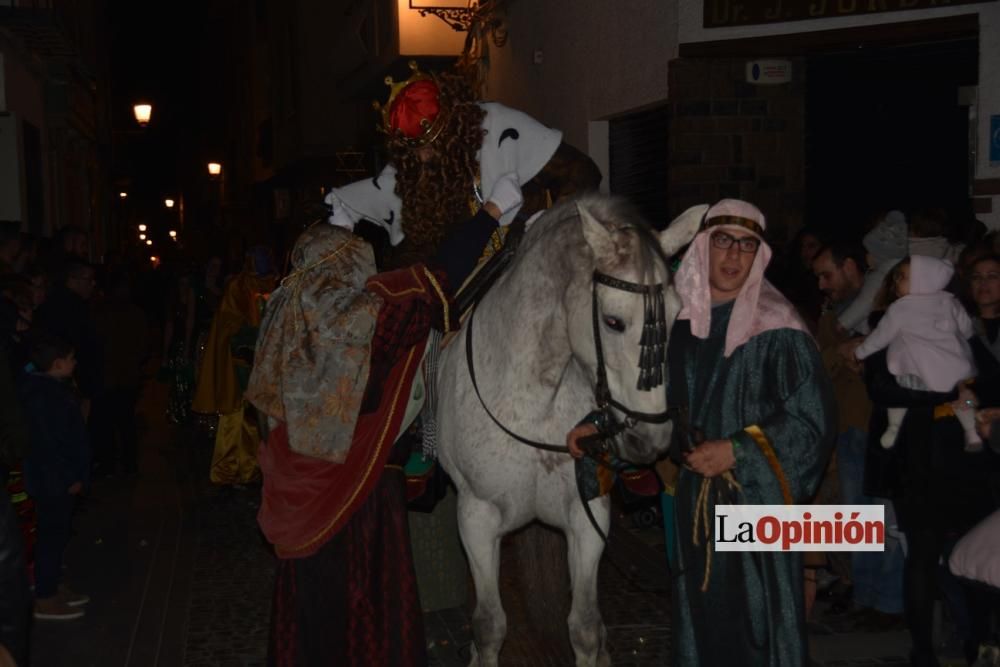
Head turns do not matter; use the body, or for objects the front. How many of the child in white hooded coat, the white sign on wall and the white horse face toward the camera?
2

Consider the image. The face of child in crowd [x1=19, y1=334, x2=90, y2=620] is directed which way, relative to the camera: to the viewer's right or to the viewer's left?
to the viewer's right

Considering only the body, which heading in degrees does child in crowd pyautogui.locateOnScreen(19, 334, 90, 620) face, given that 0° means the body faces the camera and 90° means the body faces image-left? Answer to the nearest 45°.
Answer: approximately 270°

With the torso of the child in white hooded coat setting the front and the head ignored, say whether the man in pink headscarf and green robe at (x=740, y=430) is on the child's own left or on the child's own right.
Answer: on the child's own left

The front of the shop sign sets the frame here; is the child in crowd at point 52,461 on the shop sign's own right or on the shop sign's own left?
on the shop sign's own right

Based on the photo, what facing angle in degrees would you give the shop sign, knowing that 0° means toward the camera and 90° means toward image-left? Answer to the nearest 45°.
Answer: approximately 0°

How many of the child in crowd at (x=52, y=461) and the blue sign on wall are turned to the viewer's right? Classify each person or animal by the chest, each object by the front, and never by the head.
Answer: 1

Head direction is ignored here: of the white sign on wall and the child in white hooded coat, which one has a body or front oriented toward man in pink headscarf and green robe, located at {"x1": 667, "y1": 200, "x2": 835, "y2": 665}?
the white sign on wall

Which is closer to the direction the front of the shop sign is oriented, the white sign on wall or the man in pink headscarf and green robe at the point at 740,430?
the man in pink headscarf and green robe

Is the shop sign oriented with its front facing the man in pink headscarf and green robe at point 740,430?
yes
